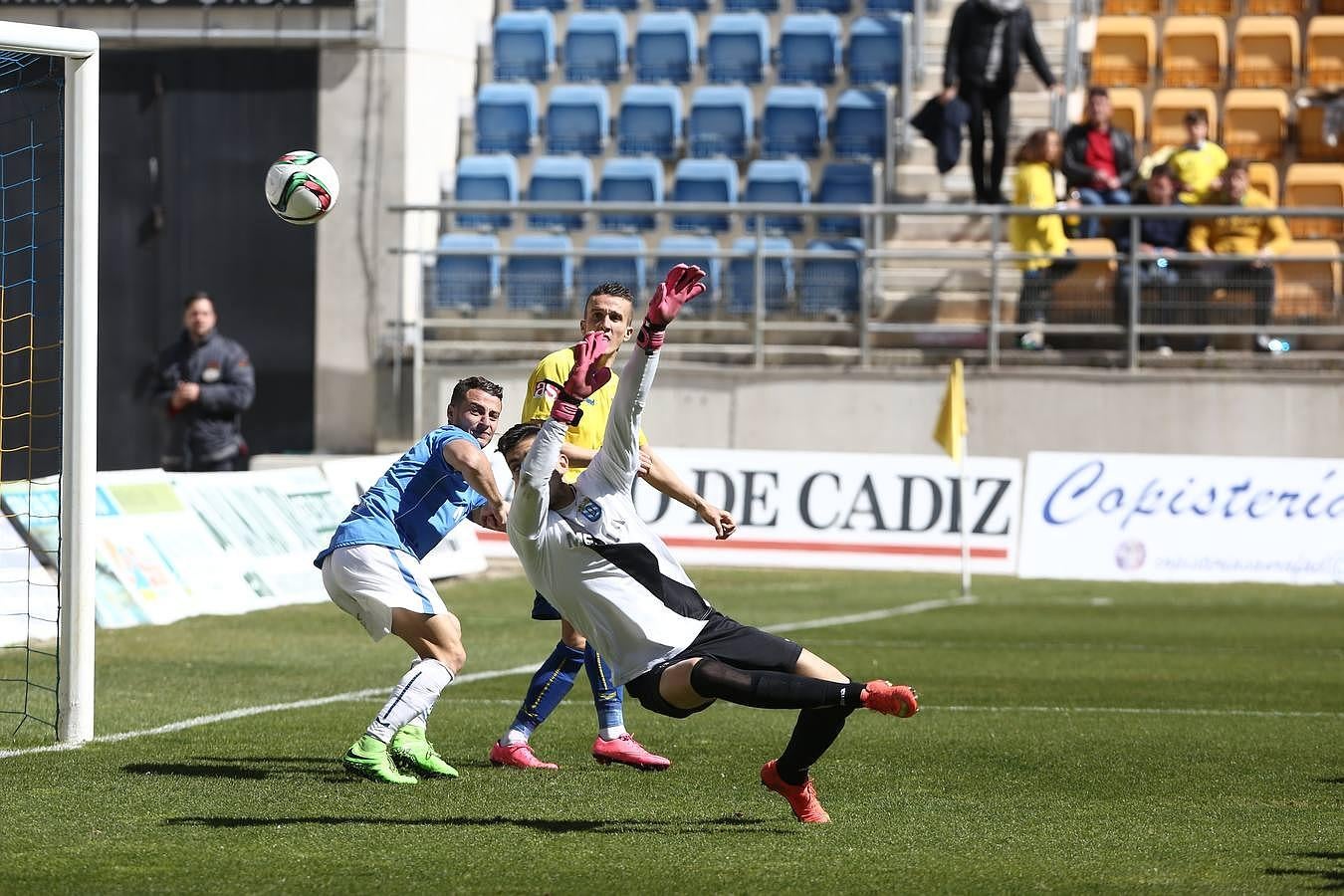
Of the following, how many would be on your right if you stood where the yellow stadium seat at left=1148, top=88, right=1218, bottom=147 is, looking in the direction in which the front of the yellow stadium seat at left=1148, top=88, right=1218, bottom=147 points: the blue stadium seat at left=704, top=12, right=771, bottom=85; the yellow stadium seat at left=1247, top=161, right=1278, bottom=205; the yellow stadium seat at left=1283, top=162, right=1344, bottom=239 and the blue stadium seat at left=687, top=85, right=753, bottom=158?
2

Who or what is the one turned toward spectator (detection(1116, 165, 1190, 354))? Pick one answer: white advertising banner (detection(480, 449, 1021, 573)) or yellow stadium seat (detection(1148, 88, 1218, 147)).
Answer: the yellow stadium seat

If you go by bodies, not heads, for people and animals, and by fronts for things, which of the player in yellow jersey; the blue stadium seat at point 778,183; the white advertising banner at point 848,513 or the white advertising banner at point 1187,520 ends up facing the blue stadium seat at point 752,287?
the blue stadium seat at point 778,183

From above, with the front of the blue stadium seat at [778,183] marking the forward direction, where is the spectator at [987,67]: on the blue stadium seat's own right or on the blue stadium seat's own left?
on the blue stadium seat's own left

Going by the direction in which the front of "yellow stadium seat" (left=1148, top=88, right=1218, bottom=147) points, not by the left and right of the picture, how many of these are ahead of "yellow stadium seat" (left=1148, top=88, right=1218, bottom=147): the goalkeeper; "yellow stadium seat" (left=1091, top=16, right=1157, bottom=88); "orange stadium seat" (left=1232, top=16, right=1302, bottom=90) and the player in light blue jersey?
2
